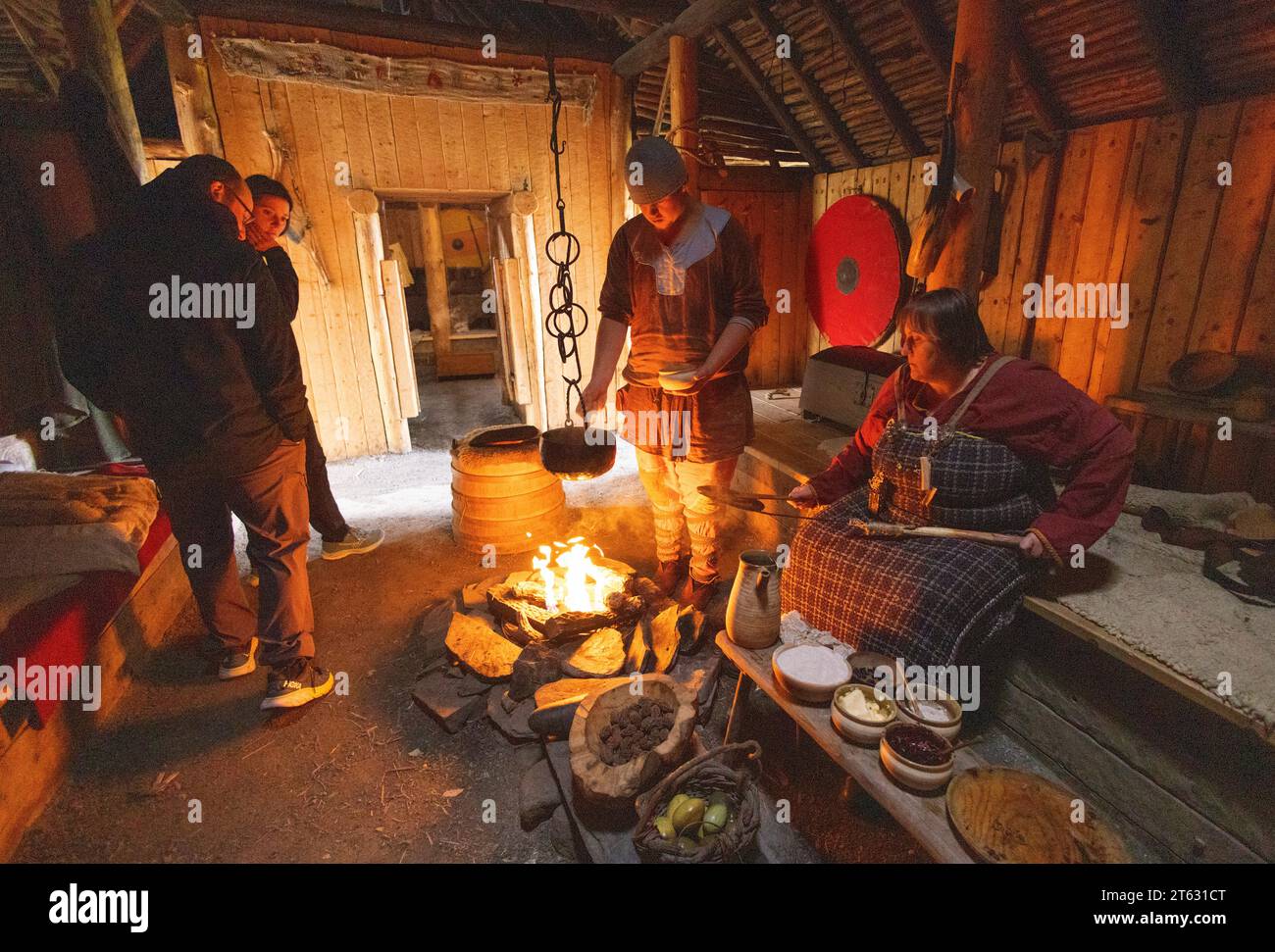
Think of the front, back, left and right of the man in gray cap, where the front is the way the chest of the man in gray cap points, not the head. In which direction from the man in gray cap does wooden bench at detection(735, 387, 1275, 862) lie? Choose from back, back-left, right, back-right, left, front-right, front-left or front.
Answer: front-left

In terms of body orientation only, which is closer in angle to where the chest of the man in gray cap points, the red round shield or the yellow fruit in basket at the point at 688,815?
the yellow fruit in basket

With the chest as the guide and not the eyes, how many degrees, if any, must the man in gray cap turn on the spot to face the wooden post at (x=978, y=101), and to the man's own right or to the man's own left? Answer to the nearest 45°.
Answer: approximately 90° to the man's own left

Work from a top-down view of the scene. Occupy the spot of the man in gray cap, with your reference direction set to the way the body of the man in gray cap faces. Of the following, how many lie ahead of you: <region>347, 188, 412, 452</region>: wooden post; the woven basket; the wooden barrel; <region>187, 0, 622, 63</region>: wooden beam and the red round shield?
1

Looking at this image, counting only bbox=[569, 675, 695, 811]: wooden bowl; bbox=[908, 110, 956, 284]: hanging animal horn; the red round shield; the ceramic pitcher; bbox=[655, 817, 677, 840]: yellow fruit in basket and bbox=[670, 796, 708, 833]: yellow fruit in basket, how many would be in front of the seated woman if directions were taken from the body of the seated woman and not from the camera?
4

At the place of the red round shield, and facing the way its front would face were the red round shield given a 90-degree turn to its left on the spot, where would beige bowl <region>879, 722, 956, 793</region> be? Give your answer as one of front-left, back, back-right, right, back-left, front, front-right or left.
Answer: front-right

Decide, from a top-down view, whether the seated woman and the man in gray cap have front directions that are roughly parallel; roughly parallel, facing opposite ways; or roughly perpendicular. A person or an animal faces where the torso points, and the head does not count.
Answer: roughly perpendicular

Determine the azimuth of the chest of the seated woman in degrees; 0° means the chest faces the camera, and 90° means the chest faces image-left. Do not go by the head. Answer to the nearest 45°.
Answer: approximately 45°

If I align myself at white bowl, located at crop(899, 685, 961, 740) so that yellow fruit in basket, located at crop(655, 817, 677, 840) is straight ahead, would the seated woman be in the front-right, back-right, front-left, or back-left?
back-right

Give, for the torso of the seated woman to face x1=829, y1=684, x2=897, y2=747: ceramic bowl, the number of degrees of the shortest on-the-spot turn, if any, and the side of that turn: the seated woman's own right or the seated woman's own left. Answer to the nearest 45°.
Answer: approximately 45° to the seated woman's own left

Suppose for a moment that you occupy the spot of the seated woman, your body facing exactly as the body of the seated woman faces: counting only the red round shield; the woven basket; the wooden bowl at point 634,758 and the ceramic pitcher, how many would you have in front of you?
3

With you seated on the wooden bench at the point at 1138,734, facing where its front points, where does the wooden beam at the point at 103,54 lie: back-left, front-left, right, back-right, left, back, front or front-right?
front-right

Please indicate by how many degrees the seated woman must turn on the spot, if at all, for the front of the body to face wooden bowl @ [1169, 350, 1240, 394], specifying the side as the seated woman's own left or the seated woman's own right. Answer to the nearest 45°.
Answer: approximately 180°

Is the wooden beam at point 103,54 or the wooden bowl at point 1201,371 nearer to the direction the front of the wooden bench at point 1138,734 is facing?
the wooden beam

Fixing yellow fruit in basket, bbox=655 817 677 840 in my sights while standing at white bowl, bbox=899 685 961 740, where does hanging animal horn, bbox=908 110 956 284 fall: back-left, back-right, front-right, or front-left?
back-right

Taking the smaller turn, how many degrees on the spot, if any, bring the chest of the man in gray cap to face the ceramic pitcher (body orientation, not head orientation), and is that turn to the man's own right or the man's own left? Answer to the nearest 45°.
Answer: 0° — they already face it
